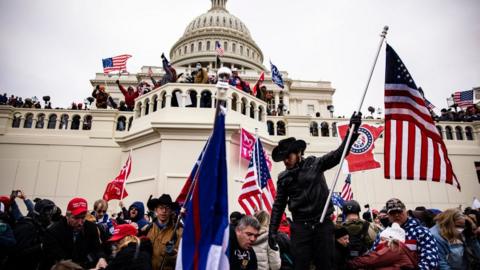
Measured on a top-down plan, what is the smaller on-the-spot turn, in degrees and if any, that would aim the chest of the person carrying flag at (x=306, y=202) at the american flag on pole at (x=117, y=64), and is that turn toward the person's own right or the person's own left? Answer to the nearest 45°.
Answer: approximately 90° to the person's own right

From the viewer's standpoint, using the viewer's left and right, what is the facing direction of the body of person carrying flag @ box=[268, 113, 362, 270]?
facing the viewer and to the left of the viewer

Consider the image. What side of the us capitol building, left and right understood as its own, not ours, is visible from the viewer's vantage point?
front

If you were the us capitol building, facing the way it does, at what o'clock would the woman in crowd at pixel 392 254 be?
The woman in crowd is roughly at 11 o'clock from the us capitol building.

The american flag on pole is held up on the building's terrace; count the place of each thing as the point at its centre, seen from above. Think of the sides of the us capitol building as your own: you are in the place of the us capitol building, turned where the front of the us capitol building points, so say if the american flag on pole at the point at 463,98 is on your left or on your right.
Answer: on your left

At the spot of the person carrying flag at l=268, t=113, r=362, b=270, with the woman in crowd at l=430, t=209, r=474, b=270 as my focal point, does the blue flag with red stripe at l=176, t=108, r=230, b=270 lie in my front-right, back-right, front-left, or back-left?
back-right
